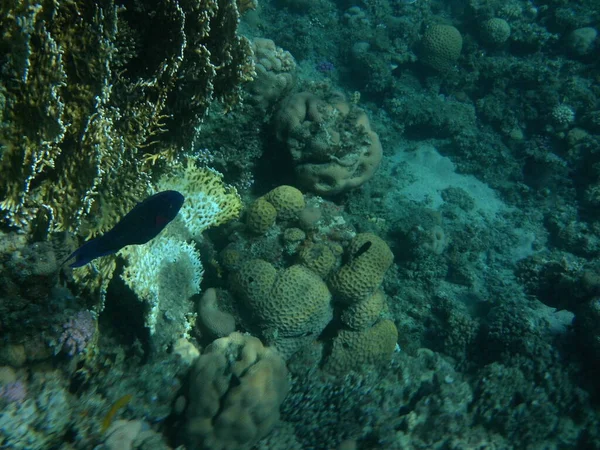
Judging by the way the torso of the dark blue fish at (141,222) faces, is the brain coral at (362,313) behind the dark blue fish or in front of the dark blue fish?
in front

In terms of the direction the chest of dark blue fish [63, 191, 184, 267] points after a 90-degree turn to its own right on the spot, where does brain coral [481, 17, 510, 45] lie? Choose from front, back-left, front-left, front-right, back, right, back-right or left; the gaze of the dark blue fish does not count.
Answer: back-left

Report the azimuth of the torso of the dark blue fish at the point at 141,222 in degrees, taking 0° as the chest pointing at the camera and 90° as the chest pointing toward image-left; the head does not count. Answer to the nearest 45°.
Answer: approximately 270°

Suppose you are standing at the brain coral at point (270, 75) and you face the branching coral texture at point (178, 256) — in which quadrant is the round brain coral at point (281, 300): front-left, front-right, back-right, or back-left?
front-left

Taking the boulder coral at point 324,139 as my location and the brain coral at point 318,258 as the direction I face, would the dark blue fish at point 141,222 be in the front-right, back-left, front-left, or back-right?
front-right
